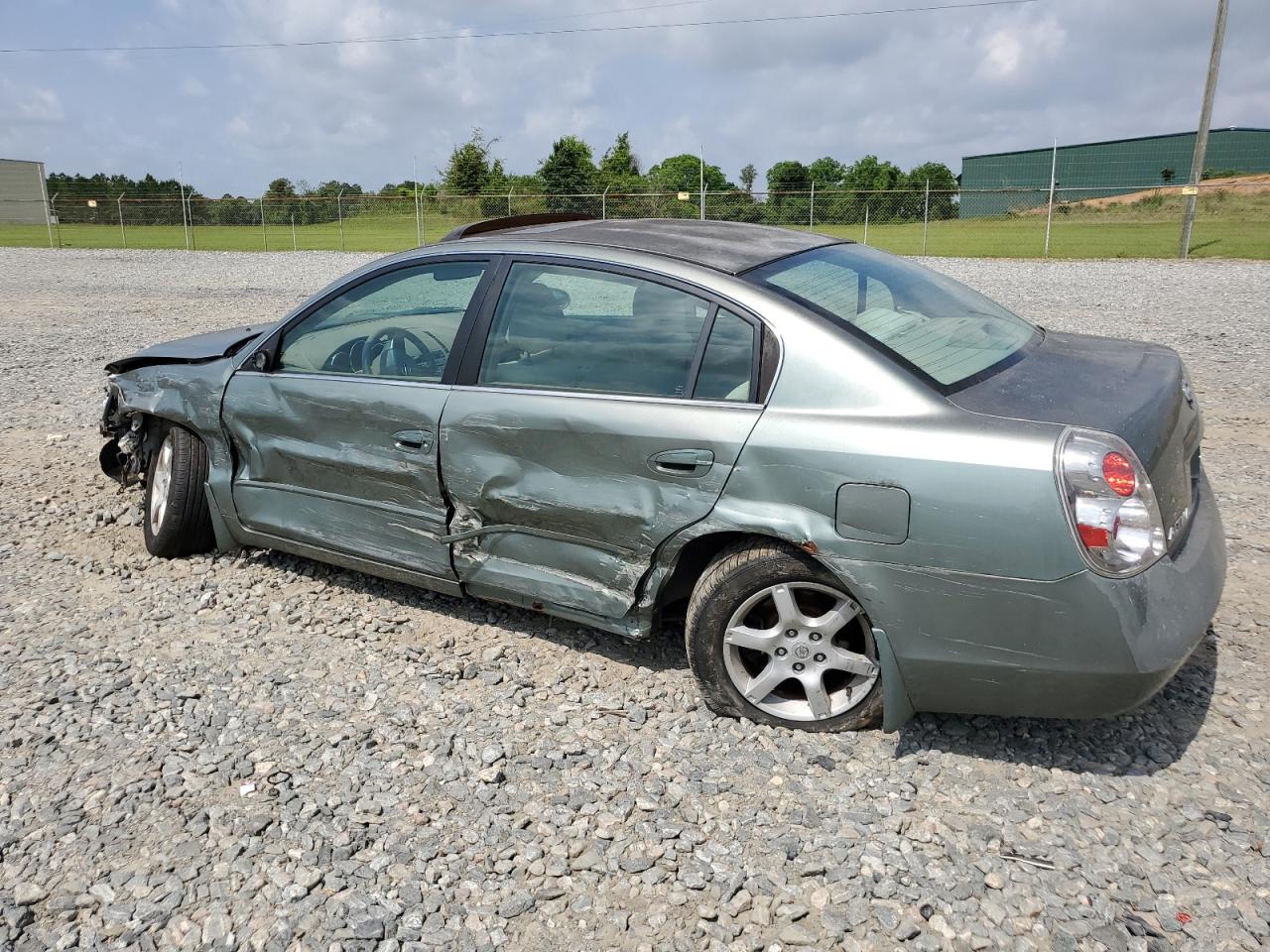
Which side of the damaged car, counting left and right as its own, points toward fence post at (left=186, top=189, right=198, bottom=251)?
front

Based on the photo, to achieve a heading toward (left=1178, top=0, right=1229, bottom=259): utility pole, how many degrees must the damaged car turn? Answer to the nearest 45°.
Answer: approximately 90° to its right

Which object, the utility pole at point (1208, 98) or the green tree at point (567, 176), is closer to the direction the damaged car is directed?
the green tree

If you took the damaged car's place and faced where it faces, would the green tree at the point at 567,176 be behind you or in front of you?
in front

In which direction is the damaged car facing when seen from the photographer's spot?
facing away from the viewer and to the left of the viewer

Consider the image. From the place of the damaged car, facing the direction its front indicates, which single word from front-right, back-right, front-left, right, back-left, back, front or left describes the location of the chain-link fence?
front-right

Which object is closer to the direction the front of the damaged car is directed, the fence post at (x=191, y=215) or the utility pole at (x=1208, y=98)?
the fence post
